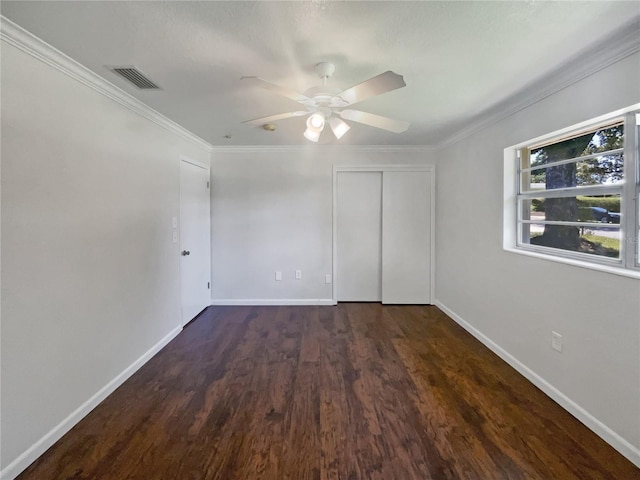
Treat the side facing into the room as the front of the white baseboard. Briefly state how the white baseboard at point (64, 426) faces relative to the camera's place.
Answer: facing to the right of the viewer

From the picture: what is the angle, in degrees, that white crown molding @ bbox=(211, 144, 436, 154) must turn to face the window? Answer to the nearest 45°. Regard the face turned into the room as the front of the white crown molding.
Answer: approximately 45° to its left

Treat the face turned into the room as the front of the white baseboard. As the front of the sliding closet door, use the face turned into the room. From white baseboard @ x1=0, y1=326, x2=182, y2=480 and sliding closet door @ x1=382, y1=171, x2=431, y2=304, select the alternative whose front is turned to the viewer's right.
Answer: the white baseboard

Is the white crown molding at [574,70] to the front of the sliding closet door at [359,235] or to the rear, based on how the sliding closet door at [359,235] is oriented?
to the front

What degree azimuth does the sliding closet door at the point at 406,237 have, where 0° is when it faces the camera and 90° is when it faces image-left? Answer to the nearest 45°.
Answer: approximately 0°

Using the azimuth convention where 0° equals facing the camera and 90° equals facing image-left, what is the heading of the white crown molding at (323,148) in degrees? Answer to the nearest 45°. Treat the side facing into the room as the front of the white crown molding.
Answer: approximately 0°

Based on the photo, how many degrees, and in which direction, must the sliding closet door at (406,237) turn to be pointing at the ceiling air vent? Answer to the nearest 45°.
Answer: approximately 45° to its right
